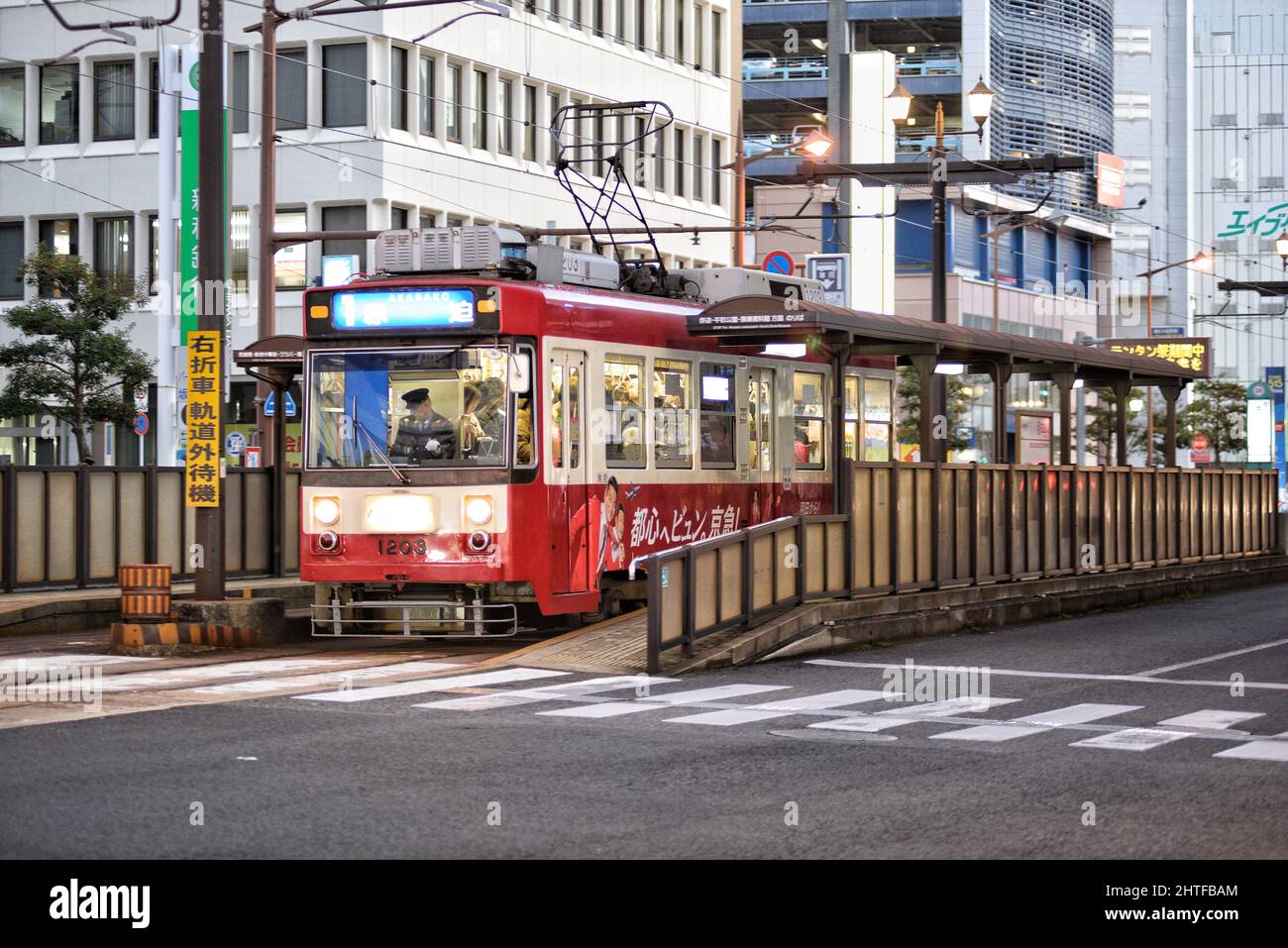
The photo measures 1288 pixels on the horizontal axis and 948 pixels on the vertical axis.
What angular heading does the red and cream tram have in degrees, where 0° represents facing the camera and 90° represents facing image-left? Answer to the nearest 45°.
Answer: approximately 45°

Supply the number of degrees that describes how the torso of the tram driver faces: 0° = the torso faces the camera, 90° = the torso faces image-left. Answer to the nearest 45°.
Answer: approximately 45°

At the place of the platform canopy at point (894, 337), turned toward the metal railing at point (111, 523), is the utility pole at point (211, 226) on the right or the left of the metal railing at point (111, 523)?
left

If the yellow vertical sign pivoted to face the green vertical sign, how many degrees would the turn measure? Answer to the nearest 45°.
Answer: approximately 180°

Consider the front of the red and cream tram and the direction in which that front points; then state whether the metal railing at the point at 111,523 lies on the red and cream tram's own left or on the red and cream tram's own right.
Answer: on the red and cream tram's own right

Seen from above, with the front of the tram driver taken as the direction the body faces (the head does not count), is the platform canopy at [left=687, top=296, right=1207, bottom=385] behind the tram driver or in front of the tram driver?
behind

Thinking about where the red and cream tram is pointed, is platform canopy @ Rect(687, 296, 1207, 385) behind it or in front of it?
behind

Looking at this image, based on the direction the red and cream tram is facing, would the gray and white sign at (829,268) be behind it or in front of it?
behind
